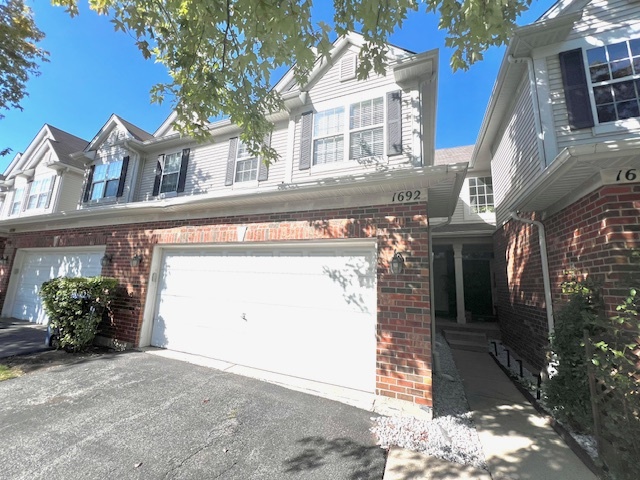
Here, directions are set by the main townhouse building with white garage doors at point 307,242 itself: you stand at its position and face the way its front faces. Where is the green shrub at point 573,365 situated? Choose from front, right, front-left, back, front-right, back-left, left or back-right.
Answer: left

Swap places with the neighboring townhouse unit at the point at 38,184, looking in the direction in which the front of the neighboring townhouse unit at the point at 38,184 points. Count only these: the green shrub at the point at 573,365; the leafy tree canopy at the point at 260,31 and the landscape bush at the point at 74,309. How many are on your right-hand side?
0

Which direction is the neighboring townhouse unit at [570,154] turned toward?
toward the camera

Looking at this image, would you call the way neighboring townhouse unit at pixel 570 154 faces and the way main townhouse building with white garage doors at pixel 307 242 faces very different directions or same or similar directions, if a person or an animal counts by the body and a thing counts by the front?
same or similar directions

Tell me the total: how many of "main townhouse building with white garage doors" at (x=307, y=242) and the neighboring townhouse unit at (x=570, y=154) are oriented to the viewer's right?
0

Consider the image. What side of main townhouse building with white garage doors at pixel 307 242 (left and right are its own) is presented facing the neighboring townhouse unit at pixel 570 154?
left

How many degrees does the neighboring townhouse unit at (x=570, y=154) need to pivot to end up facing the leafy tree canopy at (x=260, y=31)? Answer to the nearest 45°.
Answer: approximately 45° to its right

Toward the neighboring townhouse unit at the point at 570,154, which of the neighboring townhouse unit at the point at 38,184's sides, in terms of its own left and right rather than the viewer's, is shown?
left

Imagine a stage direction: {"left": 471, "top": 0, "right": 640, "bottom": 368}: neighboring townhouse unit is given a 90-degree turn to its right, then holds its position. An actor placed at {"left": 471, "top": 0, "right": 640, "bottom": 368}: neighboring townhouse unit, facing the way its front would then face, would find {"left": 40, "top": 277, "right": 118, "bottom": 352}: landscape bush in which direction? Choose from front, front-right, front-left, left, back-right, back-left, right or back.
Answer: front-left

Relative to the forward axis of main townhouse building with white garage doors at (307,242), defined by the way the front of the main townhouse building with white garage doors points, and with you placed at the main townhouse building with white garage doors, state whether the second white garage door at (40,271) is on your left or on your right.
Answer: on your right

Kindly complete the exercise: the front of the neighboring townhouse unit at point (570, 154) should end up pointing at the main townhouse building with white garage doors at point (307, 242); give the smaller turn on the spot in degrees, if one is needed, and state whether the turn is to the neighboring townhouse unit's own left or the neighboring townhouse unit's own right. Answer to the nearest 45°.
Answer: approximately 45° to the neighboring townhouse unit's own right
